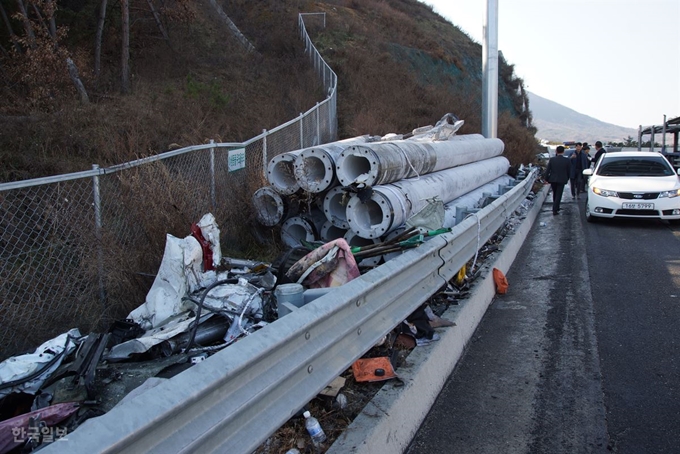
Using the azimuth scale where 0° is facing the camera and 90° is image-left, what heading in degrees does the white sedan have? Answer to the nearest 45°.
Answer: approximately 0°

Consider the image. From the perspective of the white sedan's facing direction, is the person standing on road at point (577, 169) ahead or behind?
behind

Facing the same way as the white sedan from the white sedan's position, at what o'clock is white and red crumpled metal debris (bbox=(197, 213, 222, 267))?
The white and red crumpled metal debris is roughly at 1 o'clock from the white sedan.
